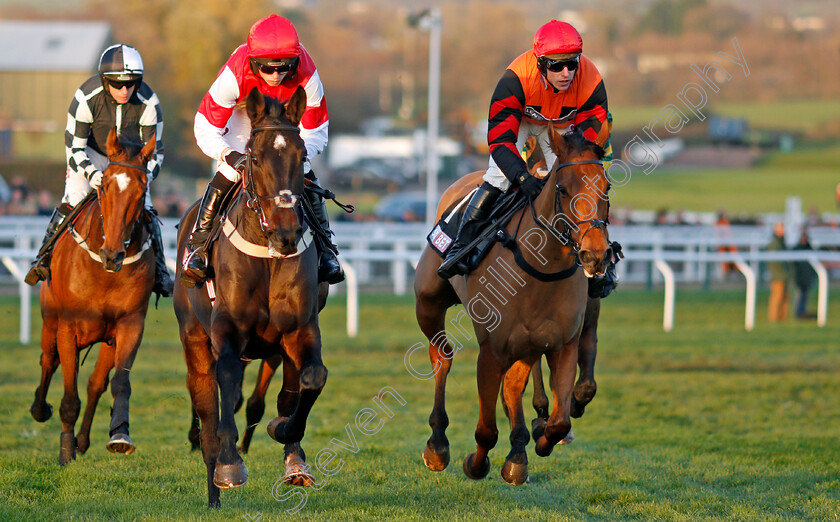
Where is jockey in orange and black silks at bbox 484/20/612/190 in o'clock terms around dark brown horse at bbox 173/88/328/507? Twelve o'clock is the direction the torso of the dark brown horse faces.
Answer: The jockey in orange and black silks is roughly at 8 o'clock from the dark brown horse.

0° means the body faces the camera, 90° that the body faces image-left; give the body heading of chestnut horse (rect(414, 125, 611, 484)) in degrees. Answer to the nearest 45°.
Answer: approximately 315°

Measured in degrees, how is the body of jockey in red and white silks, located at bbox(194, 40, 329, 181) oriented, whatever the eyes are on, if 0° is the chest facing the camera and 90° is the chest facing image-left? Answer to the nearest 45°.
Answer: approximately 0°

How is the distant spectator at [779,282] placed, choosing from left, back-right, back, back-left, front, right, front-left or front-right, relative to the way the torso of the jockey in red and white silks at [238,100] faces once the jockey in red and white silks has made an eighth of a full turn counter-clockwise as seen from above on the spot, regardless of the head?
left

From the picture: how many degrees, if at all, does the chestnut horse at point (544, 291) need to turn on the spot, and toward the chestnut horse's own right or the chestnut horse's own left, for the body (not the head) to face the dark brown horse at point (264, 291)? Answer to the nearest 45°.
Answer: approximately 135° to the chestnut horse's own right

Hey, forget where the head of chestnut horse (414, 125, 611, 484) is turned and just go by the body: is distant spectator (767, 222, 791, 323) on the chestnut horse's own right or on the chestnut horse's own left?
on the chestnut horse's own left

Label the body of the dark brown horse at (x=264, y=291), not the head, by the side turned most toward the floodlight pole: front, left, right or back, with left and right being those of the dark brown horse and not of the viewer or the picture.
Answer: back

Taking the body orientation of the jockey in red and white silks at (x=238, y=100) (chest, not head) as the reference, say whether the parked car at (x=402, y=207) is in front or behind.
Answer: behind

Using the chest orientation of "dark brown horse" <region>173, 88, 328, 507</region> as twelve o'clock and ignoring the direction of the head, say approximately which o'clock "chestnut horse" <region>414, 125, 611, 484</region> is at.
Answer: The chestnut horse is roughly at 9 o'clock from the dark brown horse.
